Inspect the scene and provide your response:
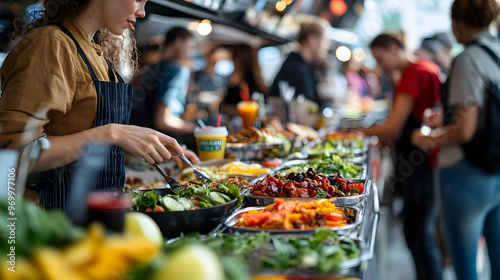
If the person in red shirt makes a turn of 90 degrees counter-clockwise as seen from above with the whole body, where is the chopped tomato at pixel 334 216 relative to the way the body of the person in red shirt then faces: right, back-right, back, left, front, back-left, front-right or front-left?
front

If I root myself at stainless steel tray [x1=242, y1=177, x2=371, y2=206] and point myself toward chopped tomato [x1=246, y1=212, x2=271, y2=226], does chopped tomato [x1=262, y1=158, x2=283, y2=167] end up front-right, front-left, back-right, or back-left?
back-right

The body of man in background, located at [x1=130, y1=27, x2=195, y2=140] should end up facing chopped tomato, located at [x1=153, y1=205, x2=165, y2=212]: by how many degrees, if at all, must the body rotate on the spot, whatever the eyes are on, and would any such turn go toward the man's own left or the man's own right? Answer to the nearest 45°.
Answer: approximately 90° to the man's own right

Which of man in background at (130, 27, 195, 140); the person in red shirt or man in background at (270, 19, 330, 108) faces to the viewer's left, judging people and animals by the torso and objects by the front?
the person in red shirt

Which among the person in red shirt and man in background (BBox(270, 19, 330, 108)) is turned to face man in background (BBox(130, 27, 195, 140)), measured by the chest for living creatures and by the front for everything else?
the person in red shirt

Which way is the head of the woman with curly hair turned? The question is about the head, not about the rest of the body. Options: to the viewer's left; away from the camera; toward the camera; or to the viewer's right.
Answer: to the viewer's right

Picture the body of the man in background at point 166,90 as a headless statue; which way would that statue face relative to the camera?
to the viewer's right

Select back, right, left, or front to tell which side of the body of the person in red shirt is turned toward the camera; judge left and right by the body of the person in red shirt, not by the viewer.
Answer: left
